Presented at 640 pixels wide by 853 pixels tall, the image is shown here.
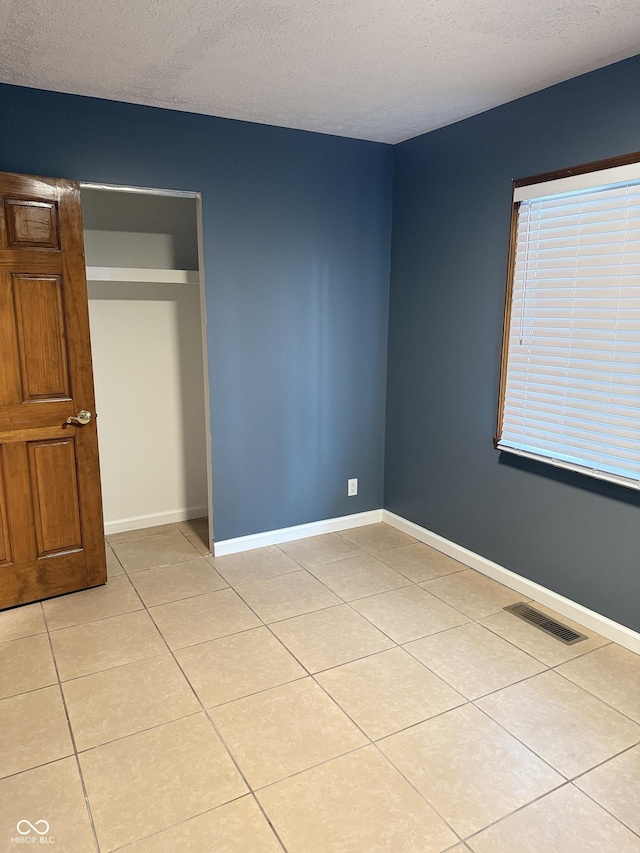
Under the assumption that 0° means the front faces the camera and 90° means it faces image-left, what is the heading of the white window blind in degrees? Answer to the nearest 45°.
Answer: approximately 45°

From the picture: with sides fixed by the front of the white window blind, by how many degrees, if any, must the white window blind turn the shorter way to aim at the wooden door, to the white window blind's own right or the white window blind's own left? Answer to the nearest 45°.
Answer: approximately 45° to the white window blind's own right
